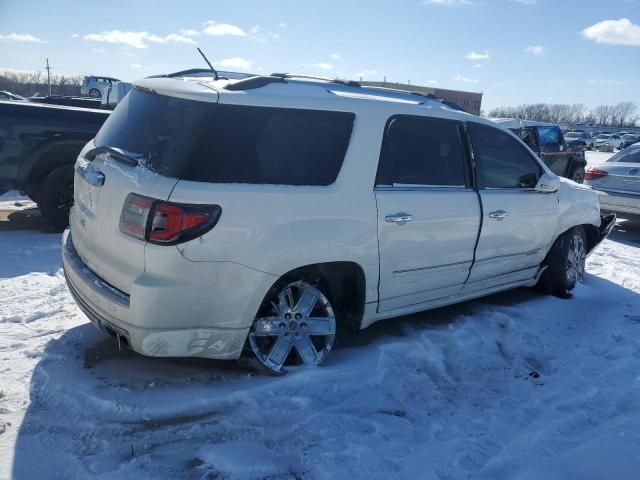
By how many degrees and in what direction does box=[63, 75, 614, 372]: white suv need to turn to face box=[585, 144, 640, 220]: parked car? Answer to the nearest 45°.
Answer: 0° — it already faces it

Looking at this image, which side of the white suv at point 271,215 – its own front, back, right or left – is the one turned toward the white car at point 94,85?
left

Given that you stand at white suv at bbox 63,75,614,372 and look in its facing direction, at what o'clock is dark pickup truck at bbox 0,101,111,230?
The dark pickup truck is roughly at 9 o'clock from the white suv.

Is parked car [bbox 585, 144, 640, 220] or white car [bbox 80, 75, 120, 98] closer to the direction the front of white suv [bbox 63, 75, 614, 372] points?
the parked car

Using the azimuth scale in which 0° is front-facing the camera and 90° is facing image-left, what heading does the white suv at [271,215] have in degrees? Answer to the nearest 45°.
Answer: approximately 225°

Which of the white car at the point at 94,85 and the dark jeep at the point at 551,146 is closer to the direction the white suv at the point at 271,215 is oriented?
the dark jeep

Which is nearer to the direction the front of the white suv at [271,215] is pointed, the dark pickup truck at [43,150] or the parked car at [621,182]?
the parked car

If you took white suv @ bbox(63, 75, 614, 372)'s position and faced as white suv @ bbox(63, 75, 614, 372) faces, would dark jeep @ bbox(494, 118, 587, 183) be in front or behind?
in front
